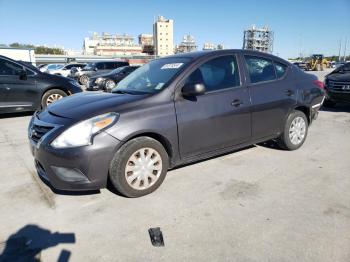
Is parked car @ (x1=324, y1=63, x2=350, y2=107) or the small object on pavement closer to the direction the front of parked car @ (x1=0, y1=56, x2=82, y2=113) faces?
the parked car

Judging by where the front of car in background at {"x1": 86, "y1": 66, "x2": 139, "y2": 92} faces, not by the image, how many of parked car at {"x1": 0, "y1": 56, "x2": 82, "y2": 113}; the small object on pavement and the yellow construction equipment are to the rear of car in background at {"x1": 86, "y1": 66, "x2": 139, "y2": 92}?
1

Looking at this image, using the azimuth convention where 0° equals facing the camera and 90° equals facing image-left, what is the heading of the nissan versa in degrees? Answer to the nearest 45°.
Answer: approximately 45°

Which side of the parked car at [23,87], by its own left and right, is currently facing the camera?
right

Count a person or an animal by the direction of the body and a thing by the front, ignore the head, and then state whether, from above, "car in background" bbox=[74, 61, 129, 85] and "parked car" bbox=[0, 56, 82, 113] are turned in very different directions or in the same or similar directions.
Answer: very different directions

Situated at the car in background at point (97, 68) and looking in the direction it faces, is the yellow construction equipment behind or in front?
behind

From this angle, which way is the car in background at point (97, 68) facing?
to the viewer's left

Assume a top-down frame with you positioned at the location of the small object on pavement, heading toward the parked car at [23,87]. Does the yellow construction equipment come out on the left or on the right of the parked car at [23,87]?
right

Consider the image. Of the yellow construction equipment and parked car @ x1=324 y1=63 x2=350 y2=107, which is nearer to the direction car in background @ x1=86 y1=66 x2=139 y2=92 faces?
the parked car

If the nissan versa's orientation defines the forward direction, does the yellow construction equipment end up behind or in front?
behind
